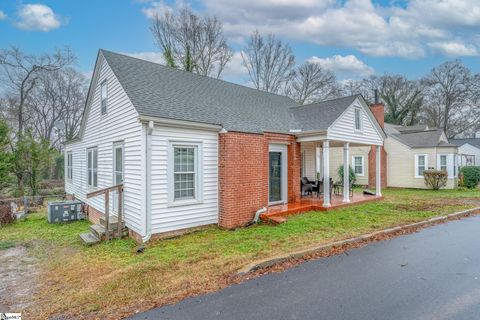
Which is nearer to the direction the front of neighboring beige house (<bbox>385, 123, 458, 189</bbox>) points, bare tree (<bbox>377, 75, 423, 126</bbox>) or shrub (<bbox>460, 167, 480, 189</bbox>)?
the shrub

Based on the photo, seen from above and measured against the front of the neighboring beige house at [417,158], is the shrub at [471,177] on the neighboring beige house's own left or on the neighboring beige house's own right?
on the neighboring beige house's own left

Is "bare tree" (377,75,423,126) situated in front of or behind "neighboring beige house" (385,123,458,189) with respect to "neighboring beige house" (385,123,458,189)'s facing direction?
behind

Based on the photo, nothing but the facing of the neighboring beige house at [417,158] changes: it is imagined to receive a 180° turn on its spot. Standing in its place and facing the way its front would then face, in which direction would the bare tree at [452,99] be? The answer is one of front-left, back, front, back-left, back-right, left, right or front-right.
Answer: front-right

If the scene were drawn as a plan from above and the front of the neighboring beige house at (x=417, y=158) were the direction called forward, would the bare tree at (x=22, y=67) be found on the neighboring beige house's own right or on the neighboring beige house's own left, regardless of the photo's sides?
on the neighboring beige house's own right

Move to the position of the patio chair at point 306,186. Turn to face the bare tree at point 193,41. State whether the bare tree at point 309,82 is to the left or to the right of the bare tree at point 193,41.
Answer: right

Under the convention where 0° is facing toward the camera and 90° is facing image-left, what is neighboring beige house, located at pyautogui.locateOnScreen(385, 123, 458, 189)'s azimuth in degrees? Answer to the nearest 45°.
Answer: approximately 315°

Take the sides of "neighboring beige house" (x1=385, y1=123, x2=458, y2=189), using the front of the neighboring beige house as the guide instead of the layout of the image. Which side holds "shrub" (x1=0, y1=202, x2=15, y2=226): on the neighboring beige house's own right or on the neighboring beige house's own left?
on the neighboring beige house's own right

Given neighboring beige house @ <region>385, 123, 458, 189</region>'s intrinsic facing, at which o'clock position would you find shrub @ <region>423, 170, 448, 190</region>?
The shrub is roughly at 12 o'clock from the neighboring beige house.

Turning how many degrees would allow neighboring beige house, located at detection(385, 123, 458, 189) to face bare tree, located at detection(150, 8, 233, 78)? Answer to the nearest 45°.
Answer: approximately 135° to its right
